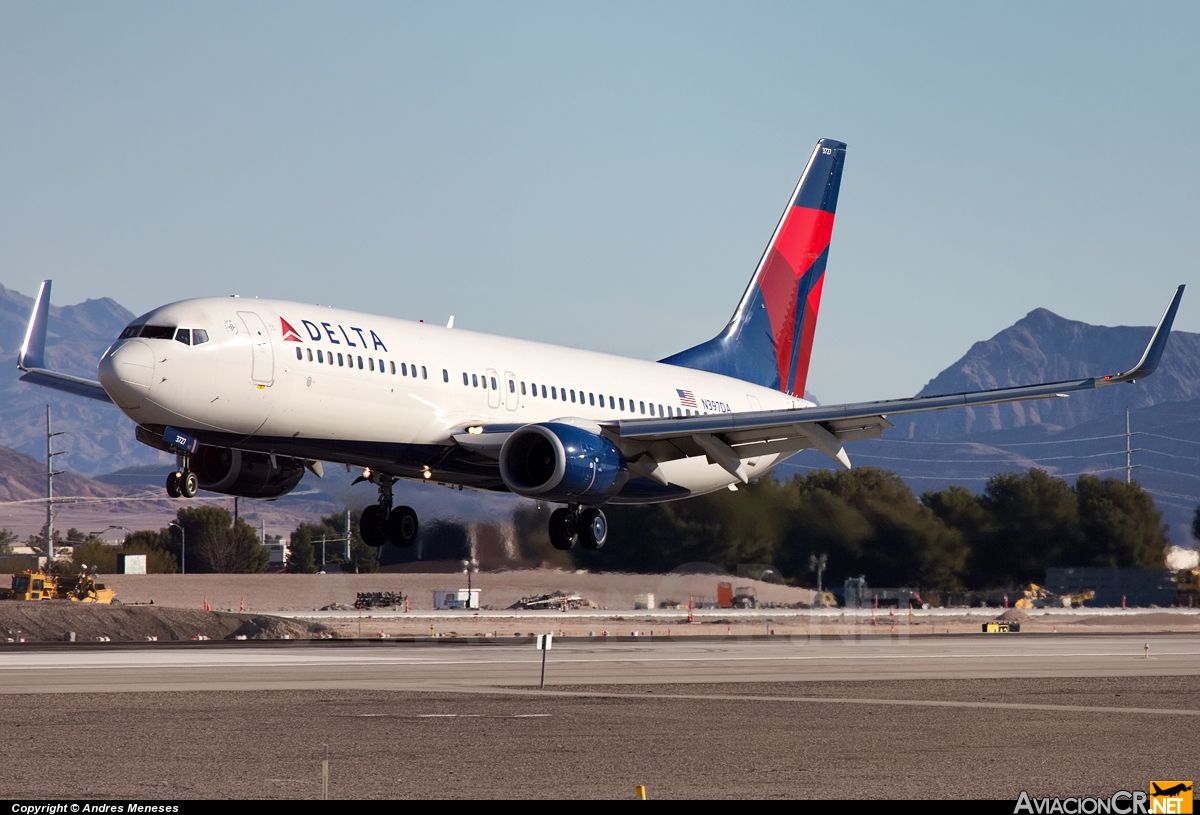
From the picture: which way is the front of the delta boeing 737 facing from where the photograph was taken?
facing the viewer and to the left of the viewer
